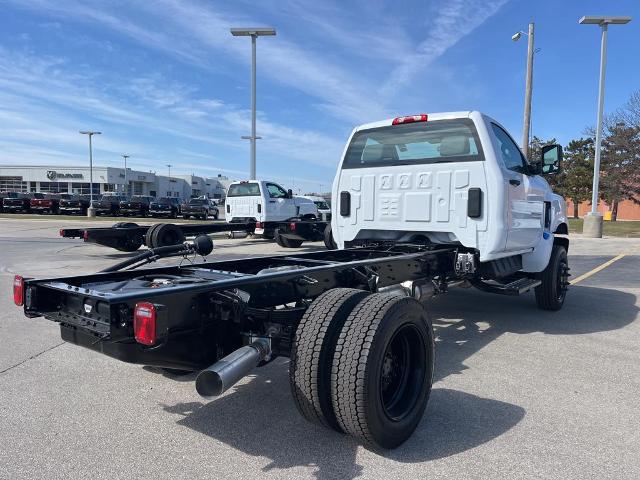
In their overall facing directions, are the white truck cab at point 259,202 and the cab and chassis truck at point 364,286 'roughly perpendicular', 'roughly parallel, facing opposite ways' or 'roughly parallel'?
roughly parallel

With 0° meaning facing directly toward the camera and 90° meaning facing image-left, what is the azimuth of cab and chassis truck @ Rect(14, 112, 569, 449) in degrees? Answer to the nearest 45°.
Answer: approximately 225°

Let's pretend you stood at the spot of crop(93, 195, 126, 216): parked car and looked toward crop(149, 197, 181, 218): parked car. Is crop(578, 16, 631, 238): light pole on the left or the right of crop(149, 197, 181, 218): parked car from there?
right

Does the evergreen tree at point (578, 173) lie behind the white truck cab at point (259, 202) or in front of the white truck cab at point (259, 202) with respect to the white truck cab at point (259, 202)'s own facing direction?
in front

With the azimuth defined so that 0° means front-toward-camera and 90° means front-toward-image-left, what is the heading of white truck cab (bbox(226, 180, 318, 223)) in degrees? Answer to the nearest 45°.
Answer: approximately 225°

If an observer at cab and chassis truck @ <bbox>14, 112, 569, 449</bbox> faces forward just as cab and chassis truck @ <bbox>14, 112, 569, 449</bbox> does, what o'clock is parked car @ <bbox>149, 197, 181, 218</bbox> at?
The parked car is roughly at 10 o'clock from the cab and chassis truck.

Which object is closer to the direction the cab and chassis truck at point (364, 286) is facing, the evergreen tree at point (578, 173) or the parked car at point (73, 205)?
the evergreen tree

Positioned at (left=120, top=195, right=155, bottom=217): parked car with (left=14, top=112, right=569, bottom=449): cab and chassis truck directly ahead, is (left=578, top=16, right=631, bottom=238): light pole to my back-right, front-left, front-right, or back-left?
front-left

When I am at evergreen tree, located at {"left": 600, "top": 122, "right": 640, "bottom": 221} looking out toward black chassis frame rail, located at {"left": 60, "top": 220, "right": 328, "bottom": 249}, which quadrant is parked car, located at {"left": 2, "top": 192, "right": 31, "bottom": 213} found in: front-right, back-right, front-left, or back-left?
front-right

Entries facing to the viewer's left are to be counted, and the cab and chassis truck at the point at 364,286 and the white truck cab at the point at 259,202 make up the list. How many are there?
0

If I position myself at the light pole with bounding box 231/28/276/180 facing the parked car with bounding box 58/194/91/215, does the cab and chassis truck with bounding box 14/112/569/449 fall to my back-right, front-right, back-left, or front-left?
back-left
